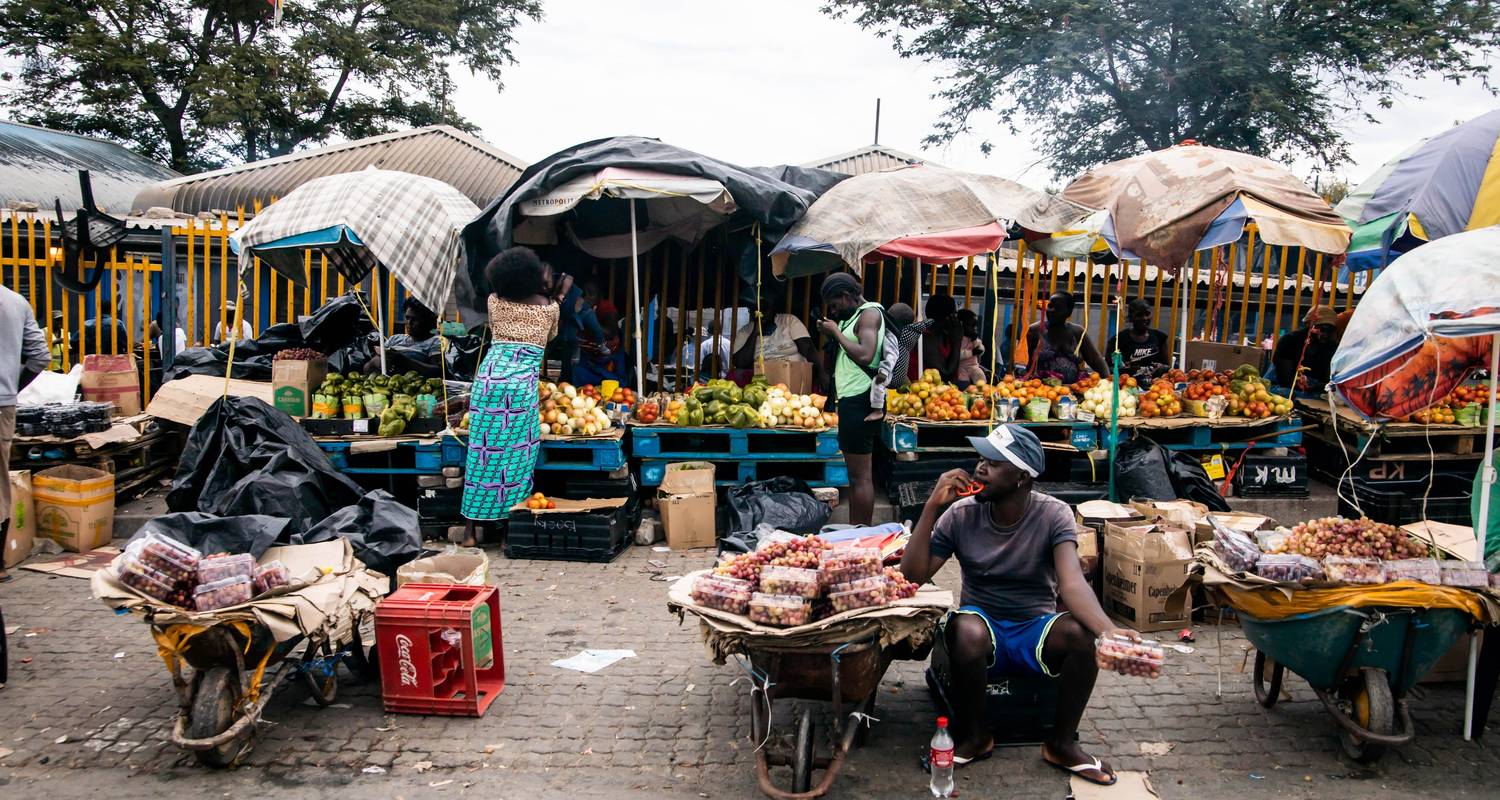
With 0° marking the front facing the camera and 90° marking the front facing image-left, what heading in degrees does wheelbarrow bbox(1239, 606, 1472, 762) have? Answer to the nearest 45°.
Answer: approximately 315°

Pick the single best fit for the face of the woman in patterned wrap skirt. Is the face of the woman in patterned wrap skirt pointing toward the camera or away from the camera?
away from the camera

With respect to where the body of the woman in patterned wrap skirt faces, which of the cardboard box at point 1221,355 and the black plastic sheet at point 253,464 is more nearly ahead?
the cardboard box

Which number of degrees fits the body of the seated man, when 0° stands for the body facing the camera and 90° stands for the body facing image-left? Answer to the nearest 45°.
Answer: approximately 0°

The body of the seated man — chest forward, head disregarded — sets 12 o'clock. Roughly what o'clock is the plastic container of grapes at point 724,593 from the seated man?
The plastic container of grapes is roughly at 2 o'clock from the seated man.

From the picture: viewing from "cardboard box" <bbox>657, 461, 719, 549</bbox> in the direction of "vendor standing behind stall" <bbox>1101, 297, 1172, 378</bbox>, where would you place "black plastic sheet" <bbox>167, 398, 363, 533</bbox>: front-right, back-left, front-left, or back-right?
back-left

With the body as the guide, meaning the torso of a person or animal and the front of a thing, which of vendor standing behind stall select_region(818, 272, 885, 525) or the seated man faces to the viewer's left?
the vendor standing behind stall

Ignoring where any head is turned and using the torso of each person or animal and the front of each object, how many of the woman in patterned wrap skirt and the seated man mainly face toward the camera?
1

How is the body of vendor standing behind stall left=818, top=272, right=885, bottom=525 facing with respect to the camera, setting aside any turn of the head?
to the viewer's left

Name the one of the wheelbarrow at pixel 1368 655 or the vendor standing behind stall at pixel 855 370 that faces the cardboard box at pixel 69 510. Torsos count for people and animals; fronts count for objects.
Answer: the vendor standing behind stall

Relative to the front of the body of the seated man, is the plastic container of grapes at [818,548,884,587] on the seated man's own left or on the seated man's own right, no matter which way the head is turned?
on the seated man's own right

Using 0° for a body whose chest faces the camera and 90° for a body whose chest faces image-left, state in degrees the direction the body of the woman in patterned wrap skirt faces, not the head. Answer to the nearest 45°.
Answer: approximately 225°
